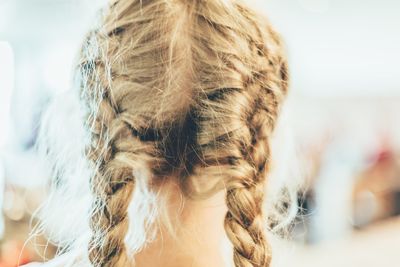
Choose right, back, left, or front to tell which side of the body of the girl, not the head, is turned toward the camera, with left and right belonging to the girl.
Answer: back

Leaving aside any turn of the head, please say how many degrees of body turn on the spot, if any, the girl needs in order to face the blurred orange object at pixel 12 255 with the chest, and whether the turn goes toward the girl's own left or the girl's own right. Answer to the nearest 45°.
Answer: approximately 45° to the girl's own left

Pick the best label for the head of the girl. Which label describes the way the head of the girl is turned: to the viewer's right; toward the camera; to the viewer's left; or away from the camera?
away from the camera
